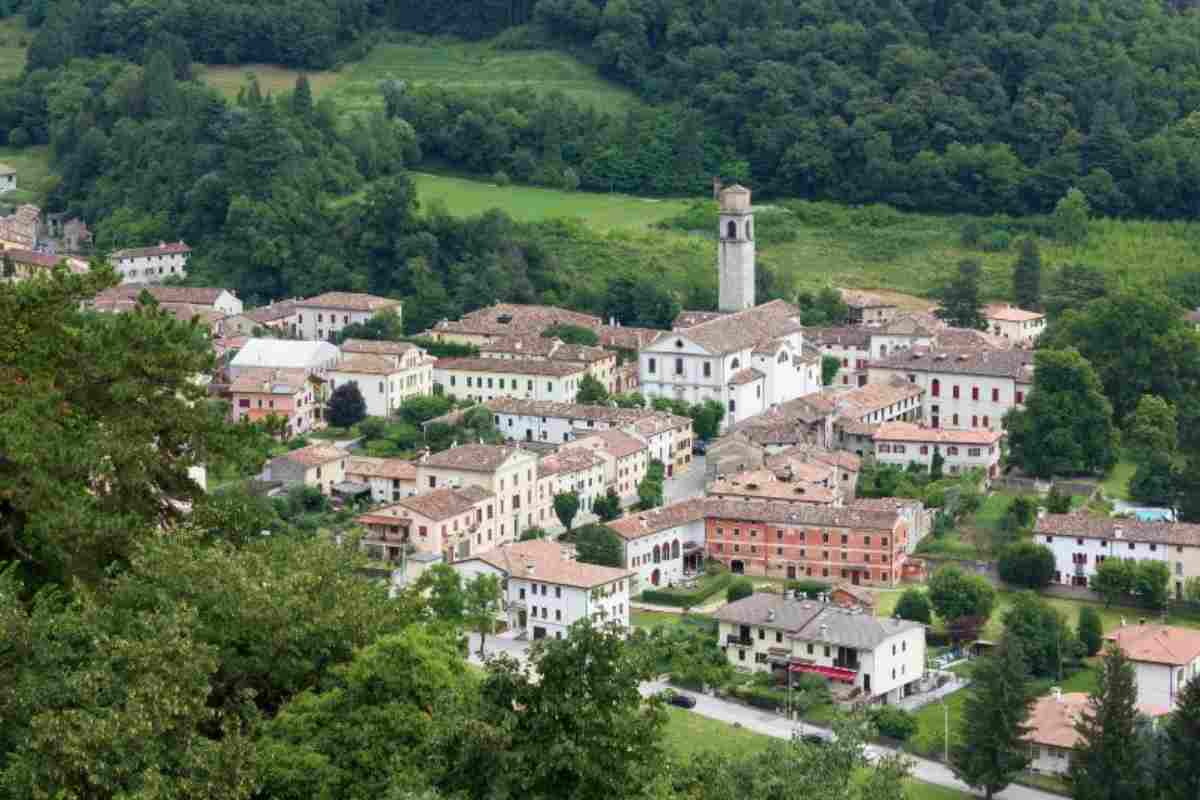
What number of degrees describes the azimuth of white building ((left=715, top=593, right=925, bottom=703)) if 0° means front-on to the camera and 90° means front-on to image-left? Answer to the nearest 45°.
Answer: approximately 45°

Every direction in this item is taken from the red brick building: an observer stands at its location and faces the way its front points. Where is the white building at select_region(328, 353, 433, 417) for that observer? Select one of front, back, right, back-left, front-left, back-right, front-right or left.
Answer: back-right

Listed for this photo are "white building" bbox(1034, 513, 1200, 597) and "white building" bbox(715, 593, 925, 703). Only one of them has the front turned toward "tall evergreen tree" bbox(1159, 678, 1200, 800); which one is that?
"white building" bbox(1034, 513, 1200, 597)

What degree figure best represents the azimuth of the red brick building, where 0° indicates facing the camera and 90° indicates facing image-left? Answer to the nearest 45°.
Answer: approximately 0°

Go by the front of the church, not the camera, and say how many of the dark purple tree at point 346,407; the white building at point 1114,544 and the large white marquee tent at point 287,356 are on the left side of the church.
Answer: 1

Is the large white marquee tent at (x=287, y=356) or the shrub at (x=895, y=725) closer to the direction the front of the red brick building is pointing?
the shrub

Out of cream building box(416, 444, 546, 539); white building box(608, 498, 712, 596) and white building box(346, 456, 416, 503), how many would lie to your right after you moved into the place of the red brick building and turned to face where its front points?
3

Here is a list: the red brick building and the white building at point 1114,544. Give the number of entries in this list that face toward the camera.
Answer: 2

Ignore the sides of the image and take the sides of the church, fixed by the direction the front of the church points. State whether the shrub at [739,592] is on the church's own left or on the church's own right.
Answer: on the church's own left

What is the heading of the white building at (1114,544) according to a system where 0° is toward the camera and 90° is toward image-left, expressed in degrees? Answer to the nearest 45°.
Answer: approximately 0°
